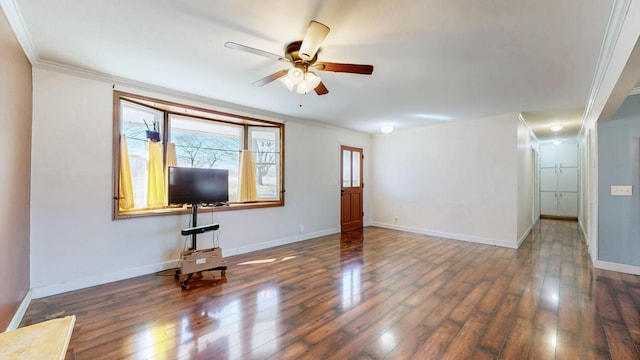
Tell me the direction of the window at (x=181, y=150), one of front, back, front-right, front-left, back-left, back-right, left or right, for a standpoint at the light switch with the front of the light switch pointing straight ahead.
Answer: front-right

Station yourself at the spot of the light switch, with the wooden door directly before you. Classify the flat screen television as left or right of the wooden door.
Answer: left

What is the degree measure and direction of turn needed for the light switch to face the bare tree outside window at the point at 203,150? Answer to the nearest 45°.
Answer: approximately 45° to its right

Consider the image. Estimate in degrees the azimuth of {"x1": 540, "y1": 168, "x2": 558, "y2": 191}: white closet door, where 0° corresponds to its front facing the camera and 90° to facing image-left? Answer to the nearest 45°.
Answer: approximately 0°

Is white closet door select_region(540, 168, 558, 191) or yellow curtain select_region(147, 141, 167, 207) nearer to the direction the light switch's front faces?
the yellow curtain

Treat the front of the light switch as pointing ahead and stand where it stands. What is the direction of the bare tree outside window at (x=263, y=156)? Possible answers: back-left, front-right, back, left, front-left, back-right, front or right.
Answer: front-right

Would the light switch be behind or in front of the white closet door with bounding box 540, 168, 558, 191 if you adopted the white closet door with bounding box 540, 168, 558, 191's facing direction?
in front

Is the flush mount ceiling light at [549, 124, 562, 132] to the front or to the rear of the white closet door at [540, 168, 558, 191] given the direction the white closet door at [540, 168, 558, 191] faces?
to the front

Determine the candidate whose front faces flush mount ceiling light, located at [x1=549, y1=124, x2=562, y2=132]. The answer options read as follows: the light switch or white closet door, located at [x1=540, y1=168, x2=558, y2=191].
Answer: the white closet door
